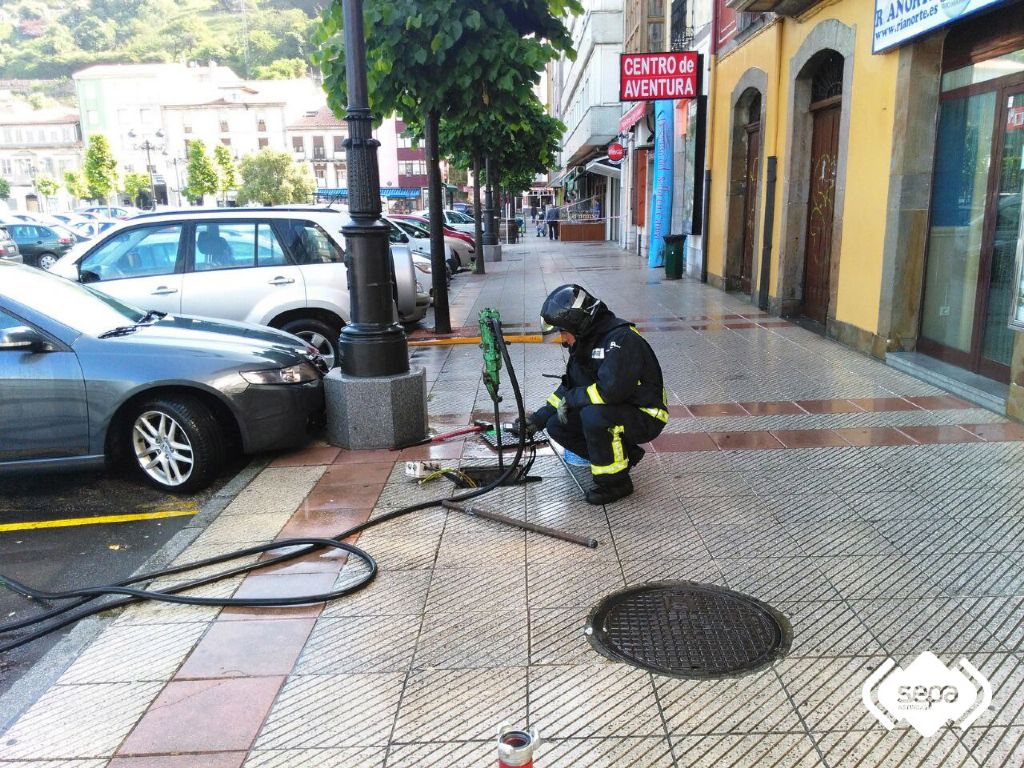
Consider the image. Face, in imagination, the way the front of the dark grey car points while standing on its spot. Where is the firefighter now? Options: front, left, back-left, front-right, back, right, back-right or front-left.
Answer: front-right

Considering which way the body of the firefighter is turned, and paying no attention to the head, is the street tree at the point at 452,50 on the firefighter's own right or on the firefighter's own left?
on the firefighter's own right

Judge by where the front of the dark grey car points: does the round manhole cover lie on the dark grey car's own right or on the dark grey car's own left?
on the dark grey car's own right

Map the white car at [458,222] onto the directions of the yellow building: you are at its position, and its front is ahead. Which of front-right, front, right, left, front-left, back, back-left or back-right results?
right

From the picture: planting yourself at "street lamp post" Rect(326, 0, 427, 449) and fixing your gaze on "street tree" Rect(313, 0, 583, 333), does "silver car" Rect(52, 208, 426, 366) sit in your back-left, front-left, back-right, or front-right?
front-left

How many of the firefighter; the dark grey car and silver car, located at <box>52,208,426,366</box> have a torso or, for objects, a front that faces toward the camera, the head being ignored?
0

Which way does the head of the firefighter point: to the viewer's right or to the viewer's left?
to the viewer's left

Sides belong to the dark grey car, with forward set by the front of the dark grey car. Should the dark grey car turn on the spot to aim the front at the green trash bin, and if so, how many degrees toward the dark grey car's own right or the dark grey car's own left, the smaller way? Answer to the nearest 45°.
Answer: approximately 45° to the dark grey car's own left

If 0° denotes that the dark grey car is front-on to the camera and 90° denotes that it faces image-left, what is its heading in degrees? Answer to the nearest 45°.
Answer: approximately 270°

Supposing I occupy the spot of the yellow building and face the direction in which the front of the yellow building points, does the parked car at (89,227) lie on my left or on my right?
on my right

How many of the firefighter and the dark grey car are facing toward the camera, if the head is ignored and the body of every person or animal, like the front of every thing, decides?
0

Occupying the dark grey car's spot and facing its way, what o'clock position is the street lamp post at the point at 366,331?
The street lamp post is roughly at 12 o'clock from the dark grey car.

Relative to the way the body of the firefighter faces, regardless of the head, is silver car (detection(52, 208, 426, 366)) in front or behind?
in front
